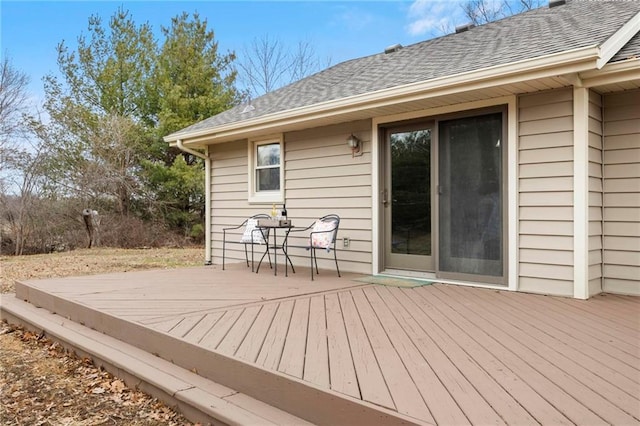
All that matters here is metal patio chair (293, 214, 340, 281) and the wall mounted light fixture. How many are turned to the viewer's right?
0

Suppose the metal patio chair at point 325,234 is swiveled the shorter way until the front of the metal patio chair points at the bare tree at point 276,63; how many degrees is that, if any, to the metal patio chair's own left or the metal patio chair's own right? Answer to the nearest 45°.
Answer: approximately 135° to the metal patio chair's own right

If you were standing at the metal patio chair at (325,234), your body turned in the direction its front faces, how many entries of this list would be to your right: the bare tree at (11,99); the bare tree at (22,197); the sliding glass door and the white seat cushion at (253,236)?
3

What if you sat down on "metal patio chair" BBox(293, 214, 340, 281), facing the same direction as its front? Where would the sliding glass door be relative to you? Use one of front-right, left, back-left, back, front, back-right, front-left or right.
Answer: back-left

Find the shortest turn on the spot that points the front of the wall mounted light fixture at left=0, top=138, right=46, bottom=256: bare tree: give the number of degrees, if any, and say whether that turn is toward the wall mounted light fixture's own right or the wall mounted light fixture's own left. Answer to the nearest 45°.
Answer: approximately 90° to the wall mounted light fixture's own right

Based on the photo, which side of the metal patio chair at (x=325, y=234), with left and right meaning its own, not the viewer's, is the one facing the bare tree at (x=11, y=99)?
right

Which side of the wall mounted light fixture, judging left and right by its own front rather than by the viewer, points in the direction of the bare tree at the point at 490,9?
back

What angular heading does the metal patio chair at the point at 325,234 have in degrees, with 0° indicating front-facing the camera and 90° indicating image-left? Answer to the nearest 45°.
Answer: approximately 45°

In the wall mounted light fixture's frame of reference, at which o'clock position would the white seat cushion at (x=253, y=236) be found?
The white seat cushion is roughly at 2 o'clock from the wall mounted light fixture.
